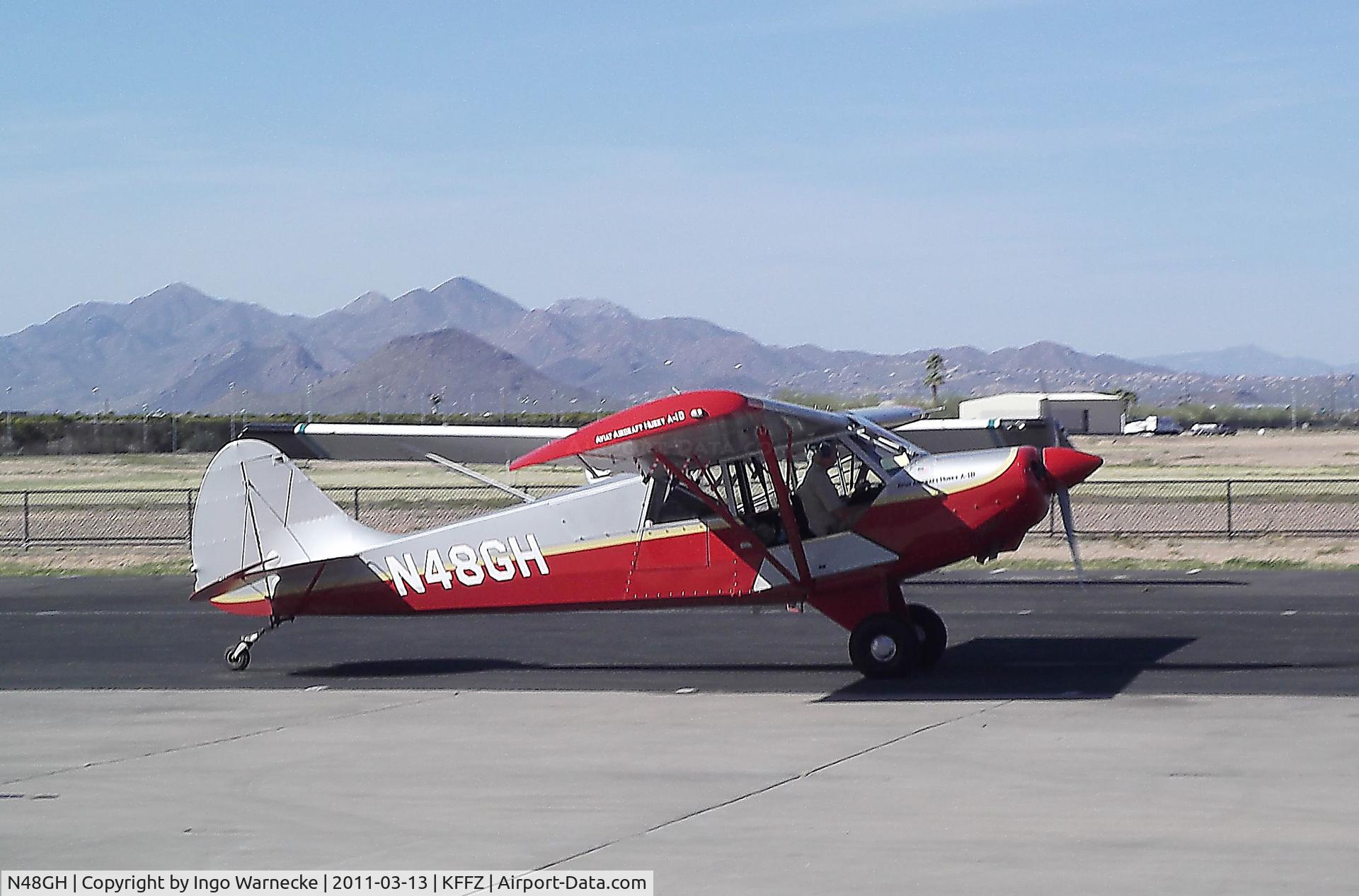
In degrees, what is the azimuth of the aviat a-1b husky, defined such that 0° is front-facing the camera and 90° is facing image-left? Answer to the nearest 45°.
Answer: approximately 270°

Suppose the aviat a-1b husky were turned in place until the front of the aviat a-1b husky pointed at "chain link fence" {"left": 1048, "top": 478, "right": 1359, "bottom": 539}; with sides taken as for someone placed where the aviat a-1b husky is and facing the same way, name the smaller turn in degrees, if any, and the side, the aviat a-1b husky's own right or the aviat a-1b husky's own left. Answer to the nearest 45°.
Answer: approximately 45° to the aviat a-1b husky's own left

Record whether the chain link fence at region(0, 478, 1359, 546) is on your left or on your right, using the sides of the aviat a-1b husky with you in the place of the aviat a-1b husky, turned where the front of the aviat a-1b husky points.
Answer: on your left
